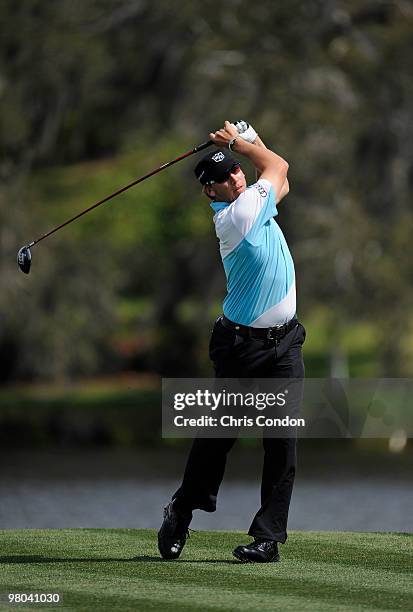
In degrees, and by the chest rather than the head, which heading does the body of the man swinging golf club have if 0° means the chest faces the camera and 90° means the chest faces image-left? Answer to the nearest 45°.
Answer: approximately 315°
